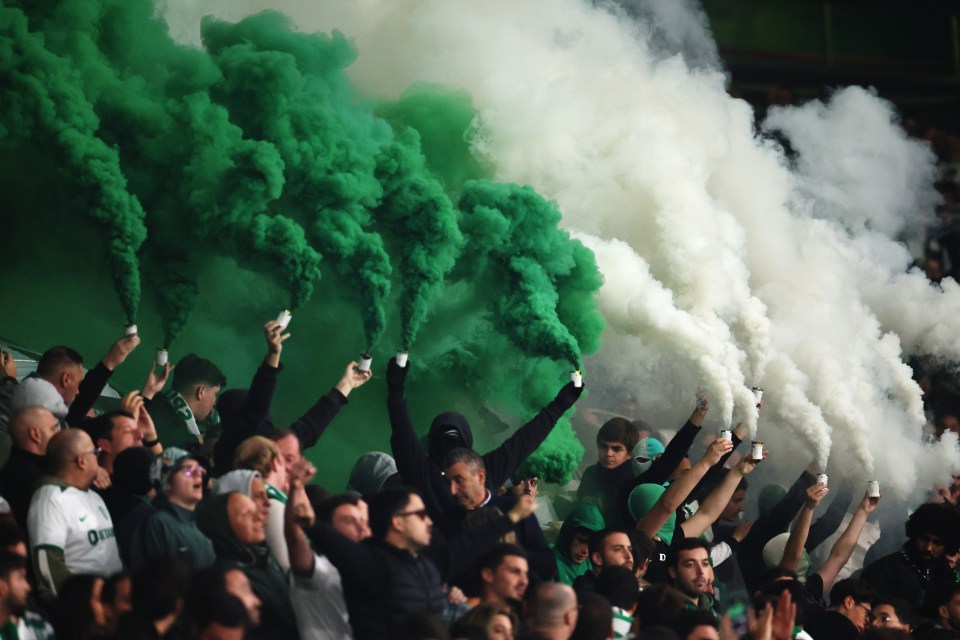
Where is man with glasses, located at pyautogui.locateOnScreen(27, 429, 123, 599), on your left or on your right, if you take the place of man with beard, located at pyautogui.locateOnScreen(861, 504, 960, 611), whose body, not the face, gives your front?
on your right

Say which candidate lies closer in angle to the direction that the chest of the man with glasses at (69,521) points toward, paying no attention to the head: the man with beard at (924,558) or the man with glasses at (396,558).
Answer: the man with glasses

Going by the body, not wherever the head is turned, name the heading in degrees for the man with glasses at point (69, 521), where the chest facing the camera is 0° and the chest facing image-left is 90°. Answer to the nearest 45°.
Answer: approximately 315°

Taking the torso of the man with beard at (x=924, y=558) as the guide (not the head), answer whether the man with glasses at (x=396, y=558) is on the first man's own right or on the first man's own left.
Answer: on the first man's own right

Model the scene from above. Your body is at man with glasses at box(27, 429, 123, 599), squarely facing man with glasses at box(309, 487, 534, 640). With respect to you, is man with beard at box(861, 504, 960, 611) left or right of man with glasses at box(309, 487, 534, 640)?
left

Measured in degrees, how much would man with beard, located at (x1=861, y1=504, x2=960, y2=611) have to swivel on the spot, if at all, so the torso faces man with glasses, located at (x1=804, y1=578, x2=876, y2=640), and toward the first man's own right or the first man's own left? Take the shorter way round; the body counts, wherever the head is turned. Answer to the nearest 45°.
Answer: approximately 45° to the first man's own right

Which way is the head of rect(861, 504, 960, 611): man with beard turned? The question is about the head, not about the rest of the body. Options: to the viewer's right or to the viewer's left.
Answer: to the viewer's left

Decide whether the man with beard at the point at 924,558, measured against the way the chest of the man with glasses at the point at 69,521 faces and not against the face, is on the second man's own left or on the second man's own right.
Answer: on the second man's own left

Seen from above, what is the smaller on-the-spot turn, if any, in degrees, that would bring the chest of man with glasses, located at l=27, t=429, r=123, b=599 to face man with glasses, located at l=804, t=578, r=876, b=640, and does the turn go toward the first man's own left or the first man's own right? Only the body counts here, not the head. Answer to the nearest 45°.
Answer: approximately 45° to the first man's own left
